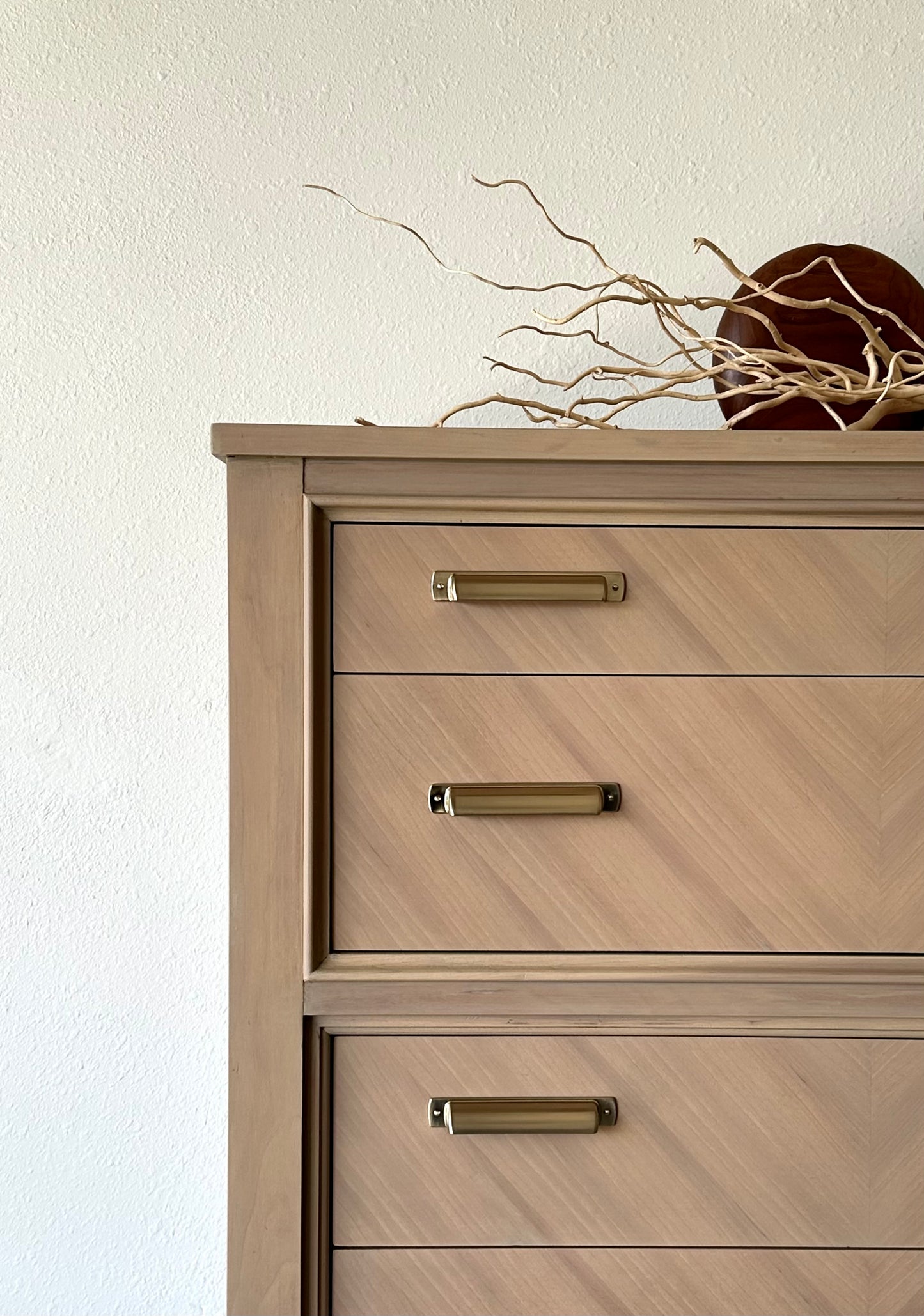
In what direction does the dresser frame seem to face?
toward the camera
